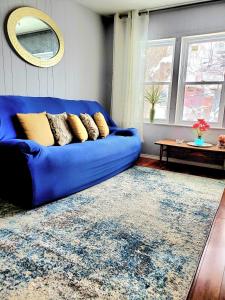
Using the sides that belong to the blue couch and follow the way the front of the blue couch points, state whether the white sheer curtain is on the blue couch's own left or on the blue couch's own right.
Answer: on the blue couch's own left

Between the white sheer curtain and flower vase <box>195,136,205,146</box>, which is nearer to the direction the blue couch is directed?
the flower vase

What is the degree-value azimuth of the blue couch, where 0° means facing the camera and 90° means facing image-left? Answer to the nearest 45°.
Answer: approximately 315°

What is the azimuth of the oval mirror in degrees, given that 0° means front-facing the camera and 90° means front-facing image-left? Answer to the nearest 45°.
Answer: approximately 315°

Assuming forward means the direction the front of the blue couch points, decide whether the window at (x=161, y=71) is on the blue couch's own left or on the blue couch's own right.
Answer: on the blue couch's own left

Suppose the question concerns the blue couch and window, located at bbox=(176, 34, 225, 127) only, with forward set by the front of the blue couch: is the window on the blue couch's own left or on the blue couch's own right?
on the blue couch's own left
